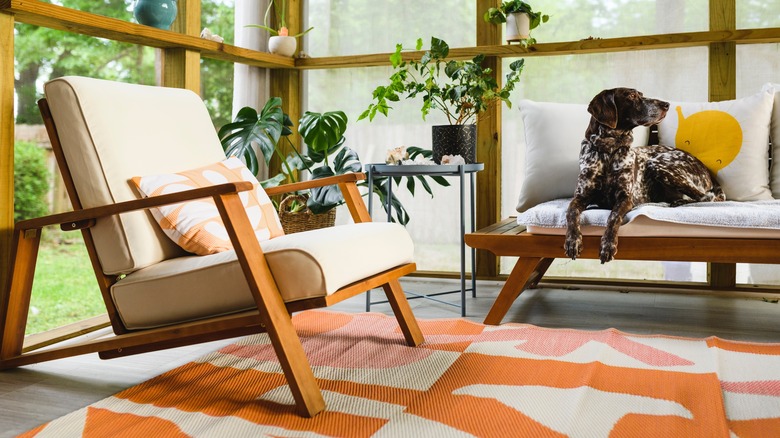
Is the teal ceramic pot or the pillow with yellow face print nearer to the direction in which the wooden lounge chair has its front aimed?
the pillow with yellow face print

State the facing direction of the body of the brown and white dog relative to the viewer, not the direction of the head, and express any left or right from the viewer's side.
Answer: facing the viewer and to the left of the viewer

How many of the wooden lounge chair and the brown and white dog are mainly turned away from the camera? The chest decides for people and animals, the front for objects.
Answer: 0

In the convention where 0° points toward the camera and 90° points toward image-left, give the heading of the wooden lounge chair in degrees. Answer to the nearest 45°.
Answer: approximately 315°

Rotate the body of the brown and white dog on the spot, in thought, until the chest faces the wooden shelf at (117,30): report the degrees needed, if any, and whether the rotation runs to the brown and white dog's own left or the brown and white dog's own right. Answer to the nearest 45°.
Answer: approximately 45° to the brown and white dog's own right

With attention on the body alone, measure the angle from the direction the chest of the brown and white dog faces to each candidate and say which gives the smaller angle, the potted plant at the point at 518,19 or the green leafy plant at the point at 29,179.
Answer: the green leafy plant

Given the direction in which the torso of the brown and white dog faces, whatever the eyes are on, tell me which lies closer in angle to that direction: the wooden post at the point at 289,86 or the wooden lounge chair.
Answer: the wooden lounge chair
